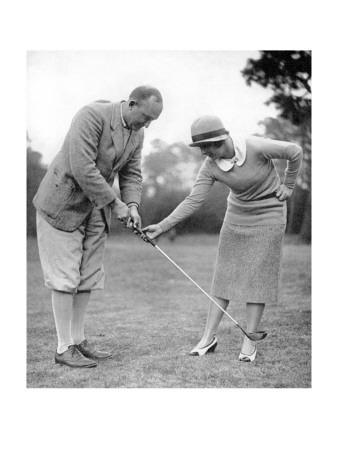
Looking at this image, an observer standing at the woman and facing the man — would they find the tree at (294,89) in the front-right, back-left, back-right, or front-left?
back-right

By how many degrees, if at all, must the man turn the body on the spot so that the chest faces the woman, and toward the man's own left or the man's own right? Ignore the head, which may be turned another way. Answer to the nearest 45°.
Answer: approximately 45° to the man's own left

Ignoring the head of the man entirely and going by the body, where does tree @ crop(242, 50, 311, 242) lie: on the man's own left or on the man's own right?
on the man's own left

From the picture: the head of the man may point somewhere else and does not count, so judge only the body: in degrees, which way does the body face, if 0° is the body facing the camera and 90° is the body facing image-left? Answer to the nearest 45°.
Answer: approximately 315°

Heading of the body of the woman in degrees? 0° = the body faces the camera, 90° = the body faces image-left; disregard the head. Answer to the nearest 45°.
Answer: approximately 45°
